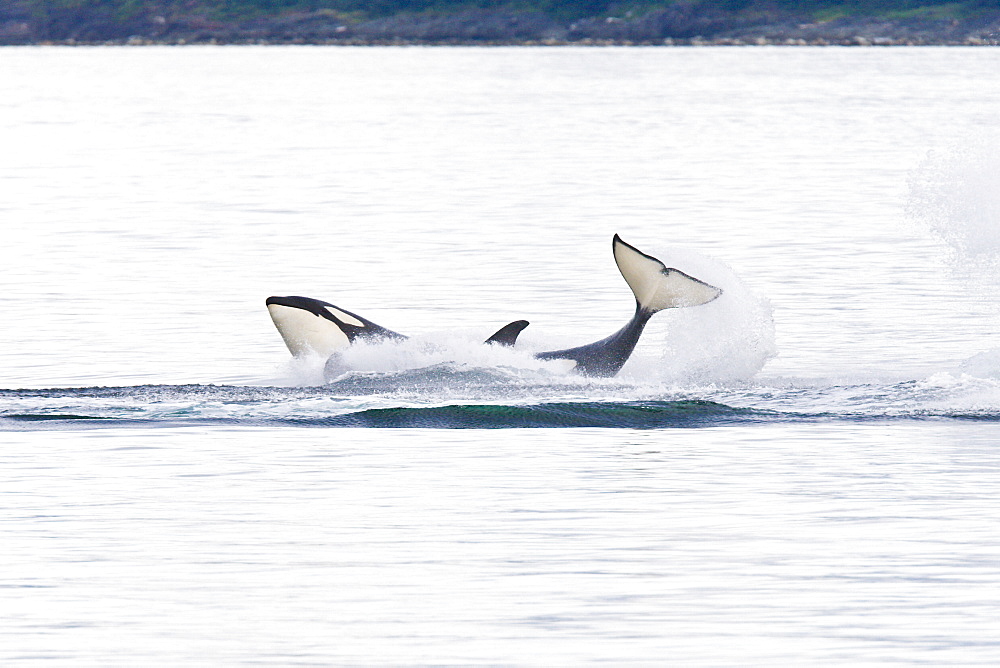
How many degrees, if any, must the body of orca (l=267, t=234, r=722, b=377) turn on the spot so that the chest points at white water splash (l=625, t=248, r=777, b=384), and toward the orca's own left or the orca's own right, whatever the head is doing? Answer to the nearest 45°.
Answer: approximately 135° to the orca's own right

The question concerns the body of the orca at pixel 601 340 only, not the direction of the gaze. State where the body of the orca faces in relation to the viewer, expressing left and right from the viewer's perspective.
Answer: facing to the left of the viewer
